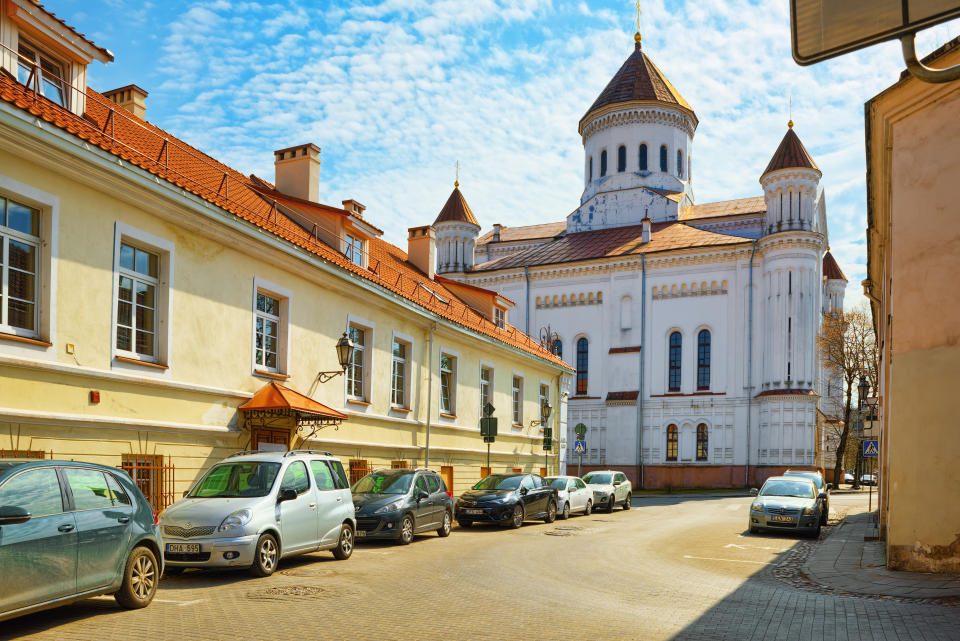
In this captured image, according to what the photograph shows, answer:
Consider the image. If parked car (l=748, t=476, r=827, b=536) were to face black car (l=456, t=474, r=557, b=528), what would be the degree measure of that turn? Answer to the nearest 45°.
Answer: approximately 90° to its right

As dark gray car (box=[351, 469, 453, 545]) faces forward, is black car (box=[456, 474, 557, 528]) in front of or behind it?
behind

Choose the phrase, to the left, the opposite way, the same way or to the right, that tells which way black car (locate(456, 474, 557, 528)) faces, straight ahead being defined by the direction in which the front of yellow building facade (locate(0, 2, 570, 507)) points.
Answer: to the right

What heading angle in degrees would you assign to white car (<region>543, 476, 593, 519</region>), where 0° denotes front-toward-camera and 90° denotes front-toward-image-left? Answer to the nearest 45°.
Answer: approximately 45°

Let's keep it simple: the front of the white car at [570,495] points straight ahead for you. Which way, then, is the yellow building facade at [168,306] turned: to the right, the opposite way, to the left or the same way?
to the left

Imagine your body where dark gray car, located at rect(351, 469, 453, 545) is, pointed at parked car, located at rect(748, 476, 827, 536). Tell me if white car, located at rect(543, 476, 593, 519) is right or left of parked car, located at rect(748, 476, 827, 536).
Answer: left

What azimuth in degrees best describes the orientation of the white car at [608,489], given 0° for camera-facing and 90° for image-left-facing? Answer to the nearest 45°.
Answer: approximately 45°
